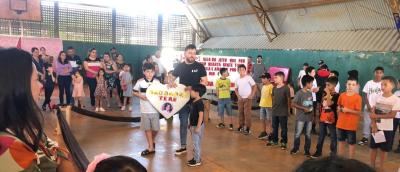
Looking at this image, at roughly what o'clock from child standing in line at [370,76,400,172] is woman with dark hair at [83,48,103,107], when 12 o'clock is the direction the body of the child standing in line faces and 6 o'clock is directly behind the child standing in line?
The woman with dark hair is roughly at 2 o'clock from the child standing in line.

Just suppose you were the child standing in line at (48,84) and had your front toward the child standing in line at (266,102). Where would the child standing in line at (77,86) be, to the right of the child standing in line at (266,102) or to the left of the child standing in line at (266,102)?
left

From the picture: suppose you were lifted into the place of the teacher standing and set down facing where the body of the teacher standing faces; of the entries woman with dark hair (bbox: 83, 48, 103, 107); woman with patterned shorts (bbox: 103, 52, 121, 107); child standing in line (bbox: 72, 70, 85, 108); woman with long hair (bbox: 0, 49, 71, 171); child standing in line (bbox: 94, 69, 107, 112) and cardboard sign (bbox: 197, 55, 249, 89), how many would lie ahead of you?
1

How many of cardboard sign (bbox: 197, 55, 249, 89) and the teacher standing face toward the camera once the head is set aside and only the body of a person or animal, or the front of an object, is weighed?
2

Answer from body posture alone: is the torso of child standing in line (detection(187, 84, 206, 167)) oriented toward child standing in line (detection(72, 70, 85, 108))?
no

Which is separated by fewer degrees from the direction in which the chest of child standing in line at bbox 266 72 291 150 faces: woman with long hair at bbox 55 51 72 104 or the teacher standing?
the teacher standing

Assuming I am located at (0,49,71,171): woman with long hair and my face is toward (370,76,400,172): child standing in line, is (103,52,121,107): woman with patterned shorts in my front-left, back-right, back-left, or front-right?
front-left

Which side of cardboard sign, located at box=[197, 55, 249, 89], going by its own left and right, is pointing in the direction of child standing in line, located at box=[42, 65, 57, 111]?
right

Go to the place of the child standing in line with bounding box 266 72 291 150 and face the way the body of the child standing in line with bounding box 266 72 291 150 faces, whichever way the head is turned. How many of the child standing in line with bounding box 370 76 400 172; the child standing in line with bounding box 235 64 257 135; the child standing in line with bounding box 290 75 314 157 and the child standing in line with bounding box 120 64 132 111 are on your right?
2

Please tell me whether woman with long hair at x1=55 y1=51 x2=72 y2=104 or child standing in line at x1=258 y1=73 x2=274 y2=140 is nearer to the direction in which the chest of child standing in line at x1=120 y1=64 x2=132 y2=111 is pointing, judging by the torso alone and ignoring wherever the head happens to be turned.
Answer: the child standing in line

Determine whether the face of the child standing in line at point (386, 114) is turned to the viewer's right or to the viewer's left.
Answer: to the viewer's left

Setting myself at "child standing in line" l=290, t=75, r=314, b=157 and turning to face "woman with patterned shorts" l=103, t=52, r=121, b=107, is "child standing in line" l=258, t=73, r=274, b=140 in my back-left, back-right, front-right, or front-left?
front-right

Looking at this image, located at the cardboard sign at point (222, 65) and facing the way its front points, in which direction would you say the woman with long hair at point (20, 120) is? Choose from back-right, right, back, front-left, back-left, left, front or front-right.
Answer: front

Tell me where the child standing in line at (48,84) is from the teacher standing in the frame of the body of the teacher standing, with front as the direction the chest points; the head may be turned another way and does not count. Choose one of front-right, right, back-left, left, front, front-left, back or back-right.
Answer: back-right

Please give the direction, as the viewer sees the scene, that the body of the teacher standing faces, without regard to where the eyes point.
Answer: toward the camera
